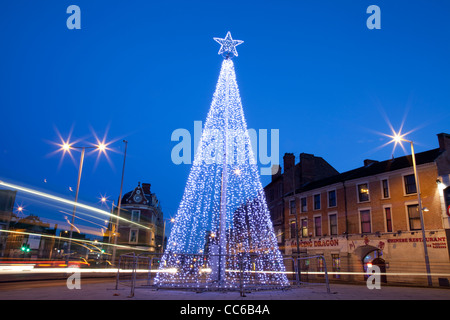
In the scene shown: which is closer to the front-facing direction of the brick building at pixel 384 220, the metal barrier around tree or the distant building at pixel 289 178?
the metal barrier around tree

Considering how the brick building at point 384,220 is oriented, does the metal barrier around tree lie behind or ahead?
ahead

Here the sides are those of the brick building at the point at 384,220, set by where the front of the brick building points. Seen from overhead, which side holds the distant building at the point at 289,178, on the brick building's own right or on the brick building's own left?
on the brick building's own right

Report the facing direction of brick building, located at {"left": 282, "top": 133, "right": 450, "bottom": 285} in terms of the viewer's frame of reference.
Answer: facing the viewer and to the left of the viewer
